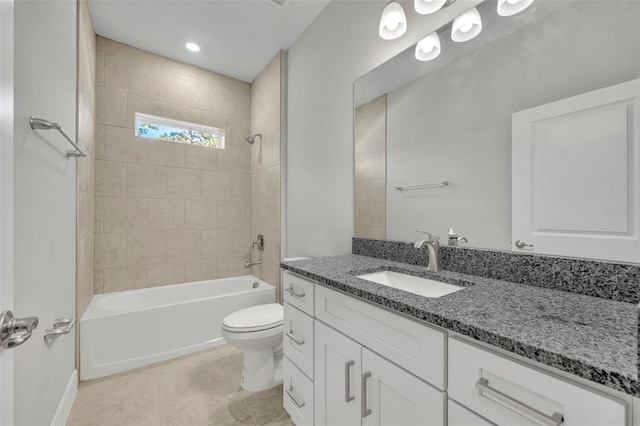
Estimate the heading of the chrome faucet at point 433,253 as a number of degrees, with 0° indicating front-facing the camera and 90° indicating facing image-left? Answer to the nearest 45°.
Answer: approximately 45°

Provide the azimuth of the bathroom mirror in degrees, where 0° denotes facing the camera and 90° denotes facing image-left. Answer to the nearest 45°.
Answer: approximately 45°

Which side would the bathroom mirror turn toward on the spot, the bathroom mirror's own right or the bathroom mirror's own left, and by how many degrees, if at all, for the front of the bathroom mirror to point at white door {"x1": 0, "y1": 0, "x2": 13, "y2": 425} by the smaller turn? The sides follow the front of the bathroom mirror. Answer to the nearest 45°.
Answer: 0° — it already faces it

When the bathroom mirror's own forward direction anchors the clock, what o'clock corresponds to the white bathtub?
The white bathtub is roughly at 1 o'clock from the bathroom mirror.
